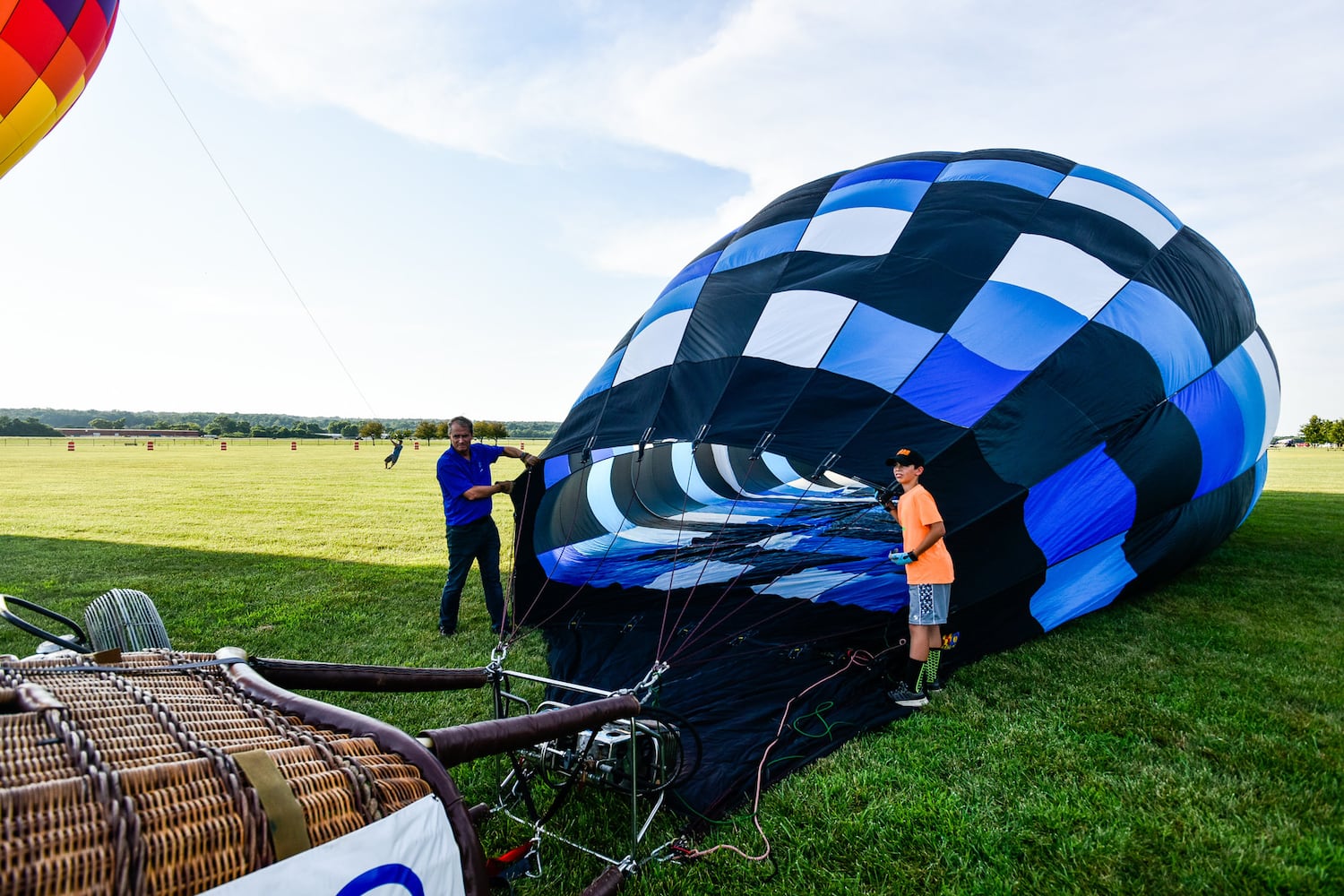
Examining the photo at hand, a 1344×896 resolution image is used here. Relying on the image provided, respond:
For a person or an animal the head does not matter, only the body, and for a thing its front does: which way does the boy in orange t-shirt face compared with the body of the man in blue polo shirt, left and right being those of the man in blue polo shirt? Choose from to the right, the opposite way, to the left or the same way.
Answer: to the right

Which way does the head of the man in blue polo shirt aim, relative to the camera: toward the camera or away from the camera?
toward the camera

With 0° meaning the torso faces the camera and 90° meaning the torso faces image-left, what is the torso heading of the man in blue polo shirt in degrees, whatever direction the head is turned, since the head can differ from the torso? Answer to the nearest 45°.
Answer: approximately 315°

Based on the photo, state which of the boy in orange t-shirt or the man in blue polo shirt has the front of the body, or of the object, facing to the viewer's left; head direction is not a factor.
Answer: the boy in orange t-shirt

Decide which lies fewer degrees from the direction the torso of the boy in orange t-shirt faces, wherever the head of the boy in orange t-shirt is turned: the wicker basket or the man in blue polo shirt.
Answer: the man in blue polo shirt

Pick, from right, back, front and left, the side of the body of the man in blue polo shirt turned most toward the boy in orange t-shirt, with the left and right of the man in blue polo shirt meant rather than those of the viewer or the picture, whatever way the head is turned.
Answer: front

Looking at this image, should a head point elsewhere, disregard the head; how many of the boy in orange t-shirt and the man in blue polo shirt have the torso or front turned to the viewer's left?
1

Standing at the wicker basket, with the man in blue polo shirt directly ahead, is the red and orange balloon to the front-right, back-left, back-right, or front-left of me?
front-left

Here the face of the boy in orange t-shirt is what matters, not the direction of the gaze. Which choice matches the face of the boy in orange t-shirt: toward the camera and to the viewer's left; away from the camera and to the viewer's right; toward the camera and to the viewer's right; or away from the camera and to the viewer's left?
toward the camera and to the viewer's left

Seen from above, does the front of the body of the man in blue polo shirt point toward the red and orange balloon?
no

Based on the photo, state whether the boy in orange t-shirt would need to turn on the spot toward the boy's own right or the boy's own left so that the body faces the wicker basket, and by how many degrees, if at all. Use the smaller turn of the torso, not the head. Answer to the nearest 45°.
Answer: approximately 90° to the boy's own left

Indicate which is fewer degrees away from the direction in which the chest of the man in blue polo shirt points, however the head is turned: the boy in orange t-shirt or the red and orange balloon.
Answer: the boy in orange t-shirt

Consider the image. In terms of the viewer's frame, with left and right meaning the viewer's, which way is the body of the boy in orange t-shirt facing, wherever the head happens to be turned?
facing to the left of the viewer
